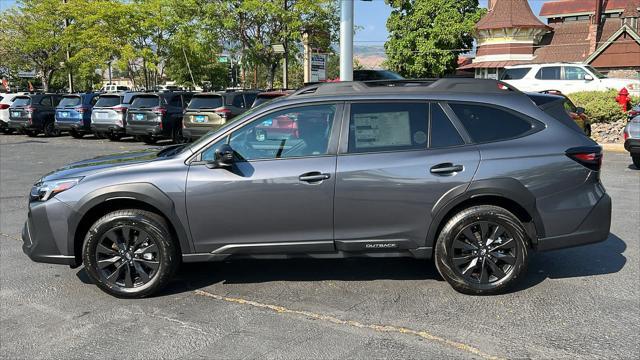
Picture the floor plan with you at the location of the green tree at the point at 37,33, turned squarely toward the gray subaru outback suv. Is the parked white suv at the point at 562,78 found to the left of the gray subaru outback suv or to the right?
left

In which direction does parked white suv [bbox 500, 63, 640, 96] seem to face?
to the viewer's right

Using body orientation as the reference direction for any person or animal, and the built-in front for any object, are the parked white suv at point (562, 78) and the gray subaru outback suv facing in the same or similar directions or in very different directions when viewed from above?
very different directions

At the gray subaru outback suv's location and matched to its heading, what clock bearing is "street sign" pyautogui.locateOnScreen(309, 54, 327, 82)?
The street sign is roughly at 3 o'clock from the gray subaru outback suv.

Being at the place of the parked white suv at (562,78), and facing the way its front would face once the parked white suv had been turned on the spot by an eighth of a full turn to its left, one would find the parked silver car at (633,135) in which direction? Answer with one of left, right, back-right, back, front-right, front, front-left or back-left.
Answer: back-right

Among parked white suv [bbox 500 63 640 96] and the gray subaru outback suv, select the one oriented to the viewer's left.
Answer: the gray subaru outback suv

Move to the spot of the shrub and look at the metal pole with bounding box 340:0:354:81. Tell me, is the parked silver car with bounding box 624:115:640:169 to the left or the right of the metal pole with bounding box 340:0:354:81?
left

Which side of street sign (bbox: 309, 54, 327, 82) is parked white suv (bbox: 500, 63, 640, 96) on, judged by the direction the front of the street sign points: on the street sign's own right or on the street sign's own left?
on the street sign's own left

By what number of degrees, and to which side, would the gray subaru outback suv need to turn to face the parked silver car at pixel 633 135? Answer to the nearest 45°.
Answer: approximately 135° to its right

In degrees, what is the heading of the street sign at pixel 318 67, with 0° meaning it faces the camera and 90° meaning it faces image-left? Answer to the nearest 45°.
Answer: approximately 0°

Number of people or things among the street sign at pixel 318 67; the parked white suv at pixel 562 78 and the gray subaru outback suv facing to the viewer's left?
1

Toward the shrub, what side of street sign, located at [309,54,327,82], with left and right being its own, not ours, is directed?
left

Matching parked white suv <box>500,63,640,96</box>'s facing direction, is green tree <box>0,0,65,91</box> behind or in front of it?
behind

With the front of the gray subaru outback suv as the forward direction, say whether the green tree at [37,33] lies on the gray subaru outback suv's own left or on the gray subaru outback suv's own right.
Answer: on the gray subaru outback suv's own right

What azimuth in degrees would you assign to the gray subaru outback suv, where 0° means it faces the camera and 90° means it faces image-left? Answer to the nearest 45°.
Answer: approximately 90°
